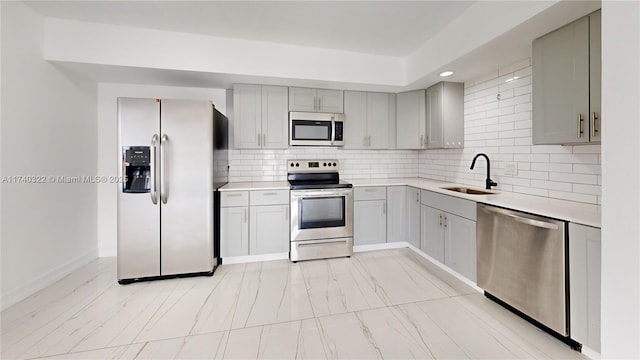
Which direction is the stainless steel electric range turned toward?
toward the camera

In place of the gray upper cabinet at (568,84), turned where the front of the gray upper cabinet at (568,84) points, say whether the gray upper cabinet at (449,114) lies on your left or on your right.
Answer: on your right

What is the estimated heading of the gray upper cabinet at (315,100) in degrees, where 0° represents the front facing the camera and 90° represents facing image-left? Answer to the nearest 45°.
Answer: approximately 0°

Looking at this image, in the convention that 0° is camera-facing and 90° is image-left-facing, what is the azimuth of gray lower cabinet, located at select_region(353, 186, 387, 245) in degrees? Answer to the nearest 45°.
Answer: approximately 0°

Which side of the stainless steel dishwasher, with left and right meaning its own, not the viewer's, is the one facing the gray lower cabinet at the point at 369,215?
right

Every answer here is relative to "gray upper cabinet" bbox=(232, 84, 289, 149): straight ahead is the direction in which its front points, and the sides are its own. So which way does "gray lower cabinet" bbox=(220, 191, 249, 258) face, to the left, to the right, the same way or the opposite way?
the same way

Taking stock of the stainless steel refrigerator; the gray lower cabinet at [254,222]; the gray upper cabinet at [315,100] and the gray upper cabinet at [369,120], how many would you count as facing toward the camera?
4

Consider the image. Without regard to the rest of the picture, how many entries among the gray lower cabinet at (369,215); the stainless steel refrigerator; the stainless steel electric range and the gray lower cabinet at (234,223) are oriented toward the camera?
4
